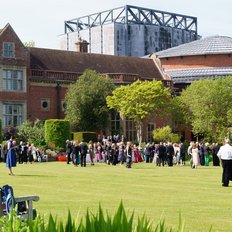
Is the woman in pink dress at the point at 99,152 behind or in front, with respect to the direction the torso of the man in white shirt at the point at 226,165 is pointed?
in front
